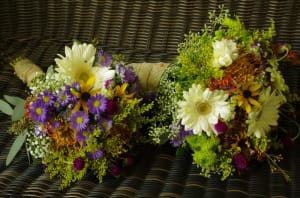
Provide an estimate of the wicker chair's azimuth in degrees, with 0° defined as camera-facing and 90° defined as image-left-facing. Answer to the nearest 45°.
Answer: approximately 0°
